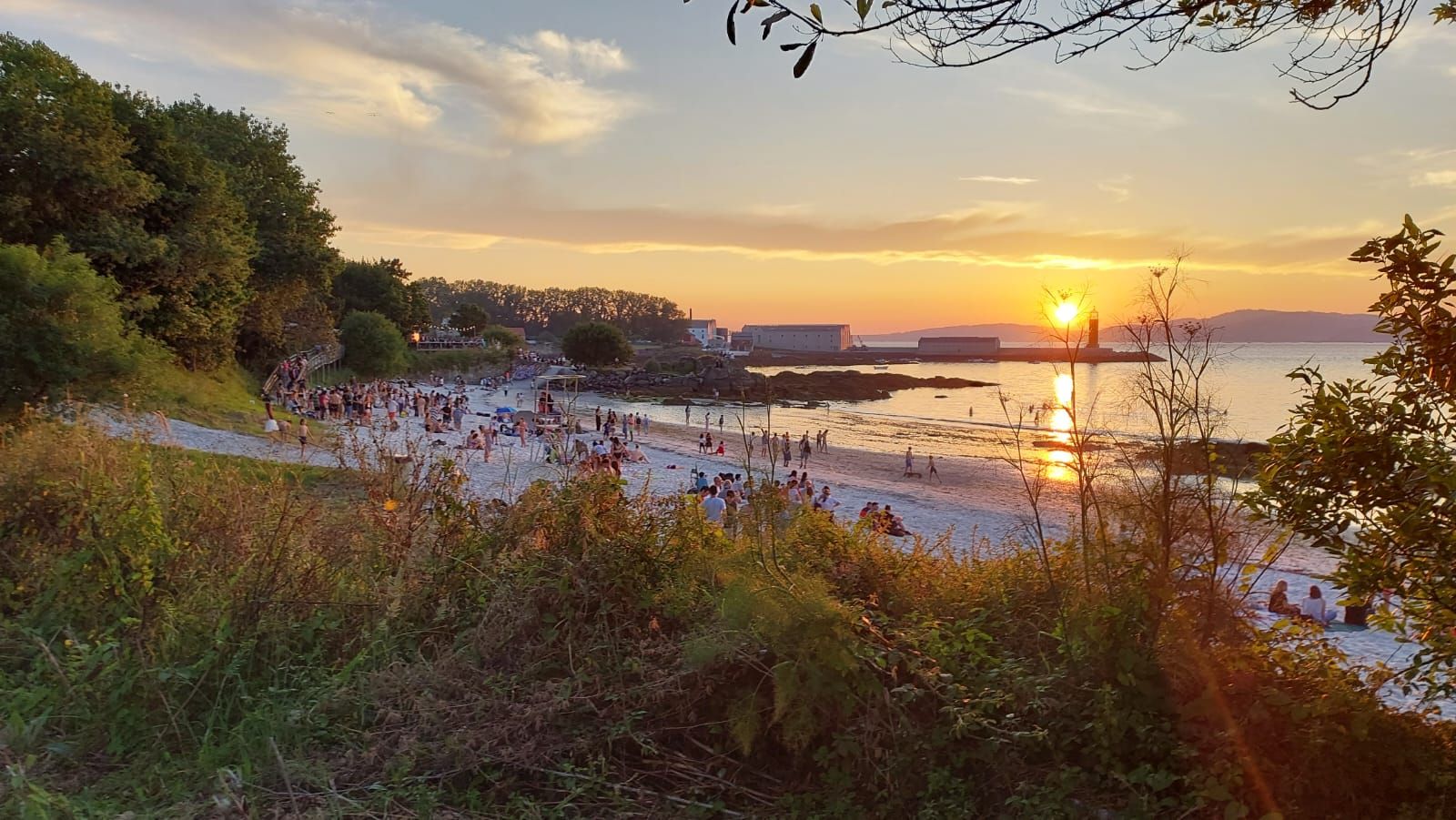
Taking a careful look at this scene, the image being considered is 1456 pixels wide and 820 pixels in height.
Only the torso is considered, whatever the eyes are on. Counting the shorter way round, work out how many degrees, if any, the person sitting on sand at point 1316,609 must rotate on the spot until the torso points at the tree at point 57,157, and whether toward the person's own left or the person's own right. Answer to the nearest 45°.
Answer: approximately 135° to the person's own left

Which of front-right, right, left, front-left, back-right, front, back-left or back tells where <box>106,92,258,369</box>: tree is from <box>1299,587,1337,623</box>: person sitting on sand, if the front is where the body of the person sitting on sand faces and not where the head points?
back-left

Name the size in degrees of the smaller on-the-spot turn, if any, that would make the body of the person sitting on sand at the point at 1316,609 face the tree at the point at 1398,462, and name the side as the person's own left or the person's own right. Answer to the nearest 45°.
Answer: approximately 135° to the person's own right

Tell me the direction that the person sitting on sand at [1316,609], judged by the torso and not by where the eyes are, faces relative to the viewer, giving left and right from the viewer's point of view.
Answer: facing away from the viewer and to the right of the viewer
